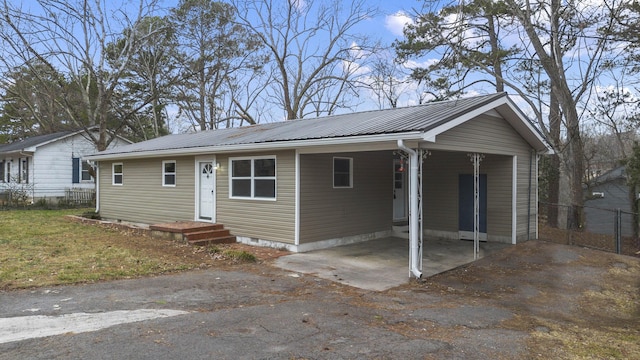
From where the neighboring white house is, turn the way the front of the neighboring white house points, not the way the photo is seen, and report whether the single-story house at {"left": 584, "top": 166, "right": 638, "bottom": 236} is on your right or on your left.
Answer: on your left

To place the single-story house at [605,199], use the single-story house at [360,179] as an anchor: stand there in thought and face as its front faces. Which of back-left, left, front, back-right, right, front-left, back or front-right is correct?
back

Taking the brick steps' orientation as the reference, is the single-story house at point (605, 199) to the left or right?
on its left

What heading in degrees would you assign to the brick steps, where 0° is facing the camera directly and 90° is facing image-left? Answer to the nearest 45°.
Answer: approximately 315°

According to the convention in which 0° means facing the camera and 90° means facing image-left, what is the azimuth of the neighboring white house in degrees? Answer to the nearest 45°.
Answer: approximately 45°

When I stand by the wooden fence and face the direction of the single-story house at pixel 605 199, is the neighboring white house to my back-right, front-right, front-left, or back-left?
back-left

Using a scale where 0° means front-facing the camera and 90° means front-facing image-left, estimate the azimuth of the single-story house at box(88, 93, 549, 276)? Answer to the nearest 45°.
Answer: approximately 45°

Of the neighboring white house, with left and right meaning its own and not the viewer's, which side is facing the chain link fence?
left
